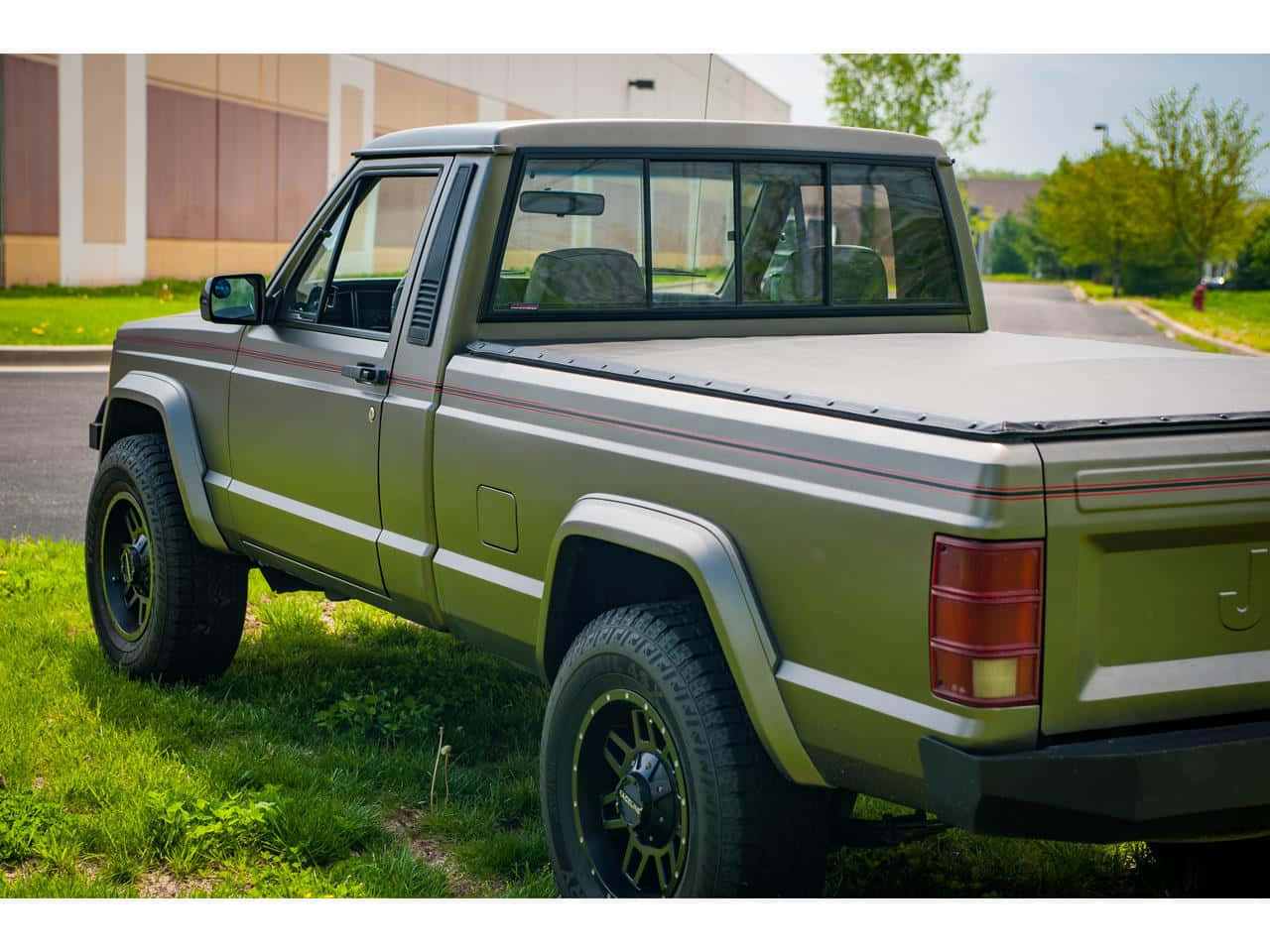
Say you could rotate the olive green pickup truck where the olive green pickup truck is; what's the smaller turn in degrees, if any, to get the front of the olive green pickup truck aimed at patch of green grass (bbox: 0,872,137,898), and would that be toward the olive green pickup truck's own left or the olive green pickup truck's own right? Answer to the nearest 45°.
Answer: approximately 45° to the olive green pickup truck's own left

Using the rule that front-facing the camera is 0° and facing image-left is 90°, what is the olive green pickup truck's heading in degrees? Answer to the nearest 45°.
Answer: approximately 135°
